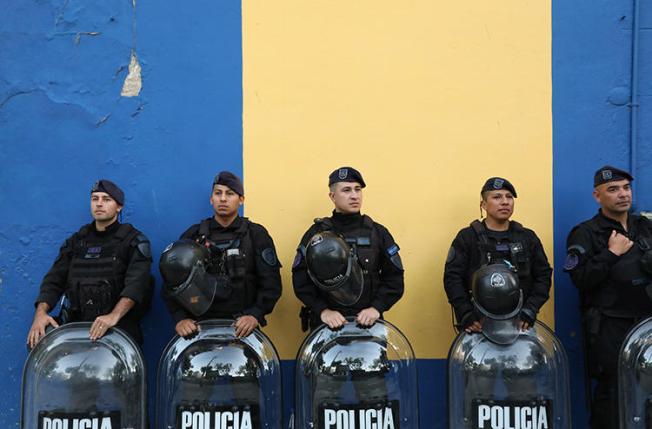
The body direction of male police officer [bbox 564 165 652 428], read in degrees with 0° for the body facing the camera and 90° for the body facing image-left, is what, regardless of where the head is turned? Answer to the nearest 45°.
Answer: approximately 315°

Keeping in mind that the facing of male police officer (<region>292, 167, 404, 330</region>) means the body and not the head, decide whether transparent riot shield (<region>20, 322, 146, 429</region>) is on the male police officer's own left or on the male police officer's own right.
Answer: on the male police officer's own right

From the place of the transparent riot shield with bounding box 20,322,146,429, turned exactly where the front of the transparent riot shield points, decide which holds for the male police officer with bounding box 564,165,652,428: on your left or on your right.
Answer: on your left

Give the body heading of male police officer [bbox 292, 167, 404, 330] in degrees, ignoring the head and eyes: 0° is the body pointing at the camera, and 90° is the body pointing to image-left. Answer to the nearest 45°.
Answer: approximately 0°

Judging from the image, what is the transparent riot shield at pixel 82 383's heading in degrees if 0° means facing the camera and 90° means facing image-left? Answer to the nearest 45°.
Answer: approximately 0°

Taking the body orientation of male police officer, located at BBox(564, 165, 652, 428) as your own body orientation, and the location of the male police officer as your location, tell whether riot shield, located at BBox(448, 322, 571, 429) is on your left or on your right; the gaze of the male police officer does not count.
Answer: on your right

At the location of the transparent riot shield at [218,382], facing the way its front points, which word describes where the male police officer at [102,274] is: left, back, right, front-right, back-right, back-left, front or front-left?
back-right
